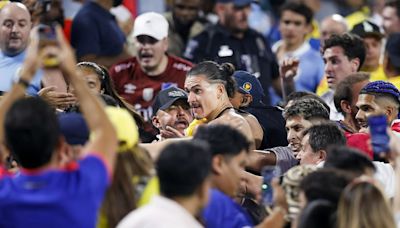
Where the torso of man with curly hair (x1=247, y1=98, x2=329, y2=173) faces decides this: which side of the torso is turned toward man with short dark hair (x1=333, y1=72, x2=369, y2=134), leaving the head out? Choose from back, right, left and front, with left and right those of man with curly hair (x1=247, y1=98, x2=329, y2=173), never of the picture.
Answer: back

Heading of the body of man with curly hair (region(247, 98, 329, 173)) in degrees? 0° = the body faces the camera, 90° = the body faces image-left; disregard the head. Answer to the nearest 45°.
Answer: approximately 45°

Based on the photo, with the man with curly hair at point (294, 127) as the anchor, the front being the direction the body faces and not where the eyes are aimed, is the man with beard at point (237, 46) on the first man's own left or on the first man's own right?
on the first man's own right

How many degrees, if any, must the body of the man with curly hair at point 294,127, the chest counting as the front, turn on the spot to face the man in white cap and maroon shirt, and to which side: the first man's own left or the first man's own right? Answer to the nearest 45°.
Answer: approximately 90° to the first man's own right

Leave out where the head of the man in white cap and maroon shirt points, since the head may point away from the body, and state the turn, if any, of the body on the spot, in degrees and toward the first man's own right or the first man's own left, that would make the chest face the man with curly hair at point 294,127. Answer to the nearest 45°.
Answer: approximately 45° to the first man's own left

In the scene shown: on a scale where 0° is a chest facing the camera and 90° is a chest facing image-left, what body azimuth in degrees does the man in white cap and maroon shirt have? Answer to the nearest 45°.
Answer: approximately 0°
